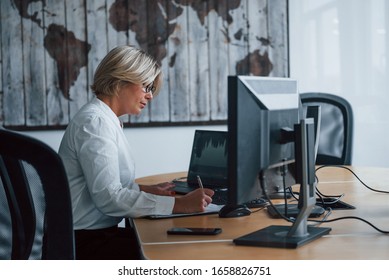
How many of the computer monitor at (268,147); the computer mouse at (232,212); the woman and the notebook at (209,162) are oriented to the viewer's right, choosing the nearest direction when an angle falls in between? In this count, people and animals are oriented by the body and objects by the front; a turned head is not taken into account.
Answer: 2

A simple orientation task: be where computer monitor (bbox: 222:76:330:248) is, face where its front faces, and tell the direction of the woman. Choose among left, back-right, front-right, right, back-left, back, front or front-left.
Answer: front

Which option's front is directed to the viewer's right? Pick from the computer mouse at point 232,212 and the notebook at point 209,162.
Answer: the computer mouse

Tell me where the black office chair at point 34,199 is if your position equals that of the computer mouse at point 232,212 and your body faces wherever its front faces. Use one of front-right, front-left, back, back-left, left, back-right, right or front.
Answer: back-right

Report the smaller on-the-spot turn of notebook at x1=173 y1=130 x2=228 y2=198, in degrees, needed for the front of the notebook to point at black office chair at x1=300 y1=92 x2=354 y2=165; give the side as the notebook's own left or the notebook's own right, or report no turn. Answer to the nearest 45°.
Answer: approximately 180°

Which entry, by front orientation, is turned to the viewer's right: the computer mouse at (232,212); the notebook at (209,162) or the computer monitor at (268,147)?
the computer mouse

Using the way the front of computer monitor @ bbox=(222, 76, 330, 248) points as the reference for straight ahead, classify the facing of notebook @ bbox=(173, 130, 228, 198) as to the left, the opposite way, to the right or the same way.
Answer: to the left

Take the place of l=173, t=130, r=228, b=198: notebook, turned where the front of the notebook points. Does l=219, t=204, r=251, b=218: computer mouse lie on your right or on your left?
on your left

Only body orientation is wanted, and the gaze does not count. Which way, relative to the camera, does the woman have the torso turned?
to the viewer's right

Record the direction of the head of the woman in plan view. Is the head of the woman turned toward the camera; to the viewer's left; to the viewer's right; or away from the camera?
to the viewer's right

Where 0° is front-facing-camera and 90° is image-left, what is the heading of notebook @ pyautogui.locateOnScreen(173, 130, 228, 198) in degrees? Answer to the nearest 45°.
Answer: approximately 45°

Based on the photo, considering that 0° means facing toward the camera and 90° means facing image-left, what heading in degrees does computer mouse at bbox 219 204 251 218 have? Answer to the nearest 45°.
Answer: approximately 270°
